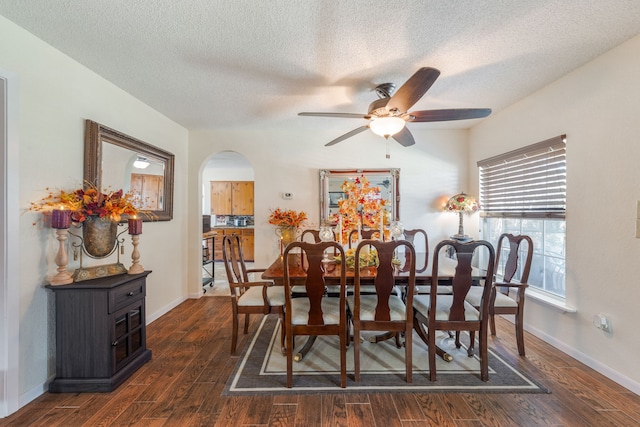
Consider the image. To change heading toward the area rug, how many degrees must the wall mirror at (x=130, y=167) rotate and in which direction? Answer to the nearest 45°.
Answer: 0° — it already faces it

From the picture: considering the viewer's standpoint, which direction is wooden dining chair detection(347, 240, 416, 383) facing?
facing away from the viewer

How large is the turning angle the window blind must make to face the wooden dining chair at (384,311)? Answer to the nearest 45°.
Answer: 0° — it already faces it

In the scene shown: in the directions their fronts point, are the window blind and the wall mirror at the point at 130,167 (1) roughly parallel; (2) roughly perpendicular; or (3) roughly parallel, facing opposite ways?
roughly parallel, facing opposite ways

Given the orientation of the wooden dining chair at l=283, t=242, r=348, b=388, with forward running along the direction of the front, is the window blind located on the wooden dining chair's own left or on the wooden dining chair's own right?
on the wooden dining chair's own right

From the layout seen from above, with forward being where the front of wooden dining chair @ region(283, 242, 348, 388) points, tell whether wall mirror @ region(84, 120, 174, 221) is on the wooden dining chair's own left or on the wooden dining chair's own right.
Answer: on the wooden dining chair's own left

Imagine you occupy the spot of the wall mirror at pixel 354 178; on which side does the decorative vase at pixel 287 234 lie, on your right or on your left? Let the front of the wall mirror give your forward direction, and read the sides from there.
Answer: on your right

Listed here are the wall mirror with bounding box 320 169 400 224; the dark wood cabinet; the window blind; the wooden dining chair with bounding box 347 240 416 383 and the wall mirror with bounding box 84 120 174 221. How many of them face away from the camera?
1

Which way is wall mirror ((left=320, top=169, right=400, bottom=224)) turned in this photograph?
toward the camera

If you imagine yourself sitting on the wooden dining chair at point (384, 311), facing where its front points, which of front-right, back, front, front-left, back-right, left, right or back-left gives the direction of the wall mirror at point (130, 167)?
left

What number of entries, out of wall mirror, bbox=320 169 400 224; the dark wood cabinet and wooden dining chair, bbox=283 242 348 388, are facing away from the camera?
1

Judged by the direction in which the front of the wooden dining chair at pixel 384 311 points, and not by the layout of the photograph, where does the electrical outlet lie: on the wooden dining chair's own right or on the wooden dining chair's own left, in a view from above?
on the wooden dining chair's own right

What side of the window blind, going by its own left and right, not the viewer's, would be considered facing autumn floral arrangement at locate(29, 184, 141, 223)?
front

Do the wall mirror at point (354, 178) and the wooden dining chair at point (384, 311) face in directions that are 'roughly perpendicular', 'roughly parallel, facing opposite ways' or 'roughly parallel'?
roughly parallel, facing opposite ways

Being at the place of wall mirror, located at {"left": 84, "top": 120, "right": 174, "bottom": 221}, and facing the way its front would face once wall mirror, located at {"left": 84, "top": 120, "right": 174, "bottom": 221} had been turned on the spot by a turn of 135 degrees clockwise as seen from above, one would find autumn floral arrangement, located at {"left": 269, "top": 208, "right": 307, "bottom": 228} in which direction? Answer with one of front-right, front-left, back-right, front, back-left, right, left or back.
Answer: back

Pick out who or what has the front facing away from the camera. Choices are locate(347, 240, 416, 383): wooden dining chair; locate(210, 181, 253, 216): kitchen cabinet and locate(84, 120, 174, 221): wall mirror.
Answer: the wooden dining chair

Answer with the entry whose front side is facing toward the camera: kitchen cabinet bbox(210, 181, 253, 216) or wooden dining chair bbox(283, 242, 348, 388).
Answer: the kitchen cabinet

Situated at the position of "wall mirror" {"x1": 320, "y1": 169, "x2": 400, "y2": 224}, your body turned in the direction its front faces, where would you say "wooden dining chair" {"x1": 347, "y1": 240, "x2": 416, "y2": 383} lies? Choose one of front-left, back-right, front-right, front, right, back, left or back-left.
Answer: front

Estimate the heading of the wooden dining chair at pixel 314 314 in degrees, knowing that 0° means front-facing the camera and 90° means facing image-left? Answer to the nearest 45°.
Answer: approximately 180°

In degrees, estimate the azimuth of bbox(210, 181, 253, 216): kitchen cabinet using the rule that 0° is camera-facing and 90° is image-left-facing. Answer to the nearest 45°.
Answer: approximately 0°

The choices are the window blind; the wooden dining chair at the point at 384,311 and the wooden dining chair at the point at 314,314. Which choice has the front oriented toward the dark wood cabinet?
the window blind
